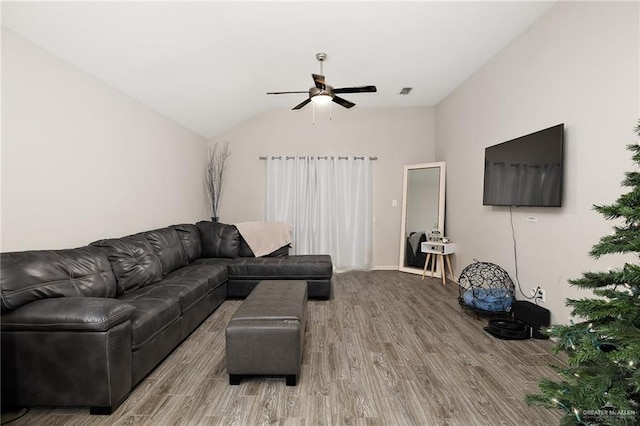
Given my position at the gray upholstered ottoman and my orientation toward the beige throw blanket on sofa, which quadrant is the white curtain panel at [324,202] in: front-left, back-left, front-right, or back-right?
front-right

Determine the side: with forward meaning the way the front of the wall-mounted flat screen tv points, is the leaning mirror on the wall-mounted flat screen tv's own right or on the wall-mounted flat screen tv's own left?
on the wall-mounted flat screen tv's own right

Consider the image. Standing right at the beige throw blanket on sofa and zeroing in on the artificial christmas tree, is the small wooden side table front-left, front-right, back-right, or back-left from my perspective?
front-left

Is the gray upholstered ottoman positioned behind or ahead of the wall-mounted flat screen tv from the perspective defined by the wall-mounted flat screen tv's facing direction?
ahead

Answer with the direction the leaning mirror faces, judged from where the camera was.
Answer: facing the viewer and to the left of the viewer

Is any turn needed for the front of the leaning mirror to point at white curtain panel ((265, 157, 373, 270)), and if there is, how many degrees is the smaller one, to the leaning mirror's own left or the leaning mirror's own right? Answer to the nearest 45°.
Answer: approximately 45° to the leaning mirror's own right

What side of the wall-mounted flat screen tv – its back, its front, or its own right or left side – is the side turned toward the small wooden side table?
right

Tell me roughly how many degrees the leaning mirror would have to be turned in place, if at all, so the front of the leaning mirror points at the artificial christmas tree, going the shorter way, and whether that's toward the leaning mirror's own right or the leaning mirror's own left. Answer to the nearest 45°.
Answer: approximately 45° to the leaning mirror's own left

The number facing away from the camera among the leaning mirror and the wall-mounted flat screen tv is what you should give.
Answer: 0

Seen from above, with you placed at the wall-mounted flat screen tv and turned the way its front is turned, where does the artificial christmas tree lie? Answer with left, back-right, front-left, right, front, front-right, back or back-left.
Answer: front-left

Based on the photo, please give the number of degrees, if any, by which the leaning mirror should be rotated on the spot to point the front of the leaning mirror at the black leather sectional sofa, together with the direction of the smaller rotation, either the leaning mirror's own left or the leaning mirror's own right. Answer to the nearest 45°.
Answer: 0° — it already faces it
